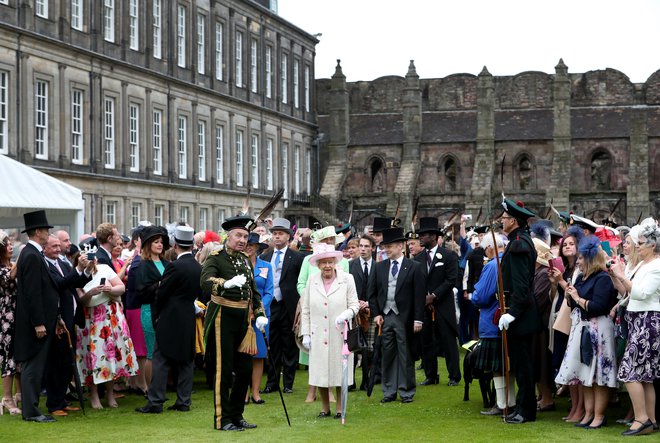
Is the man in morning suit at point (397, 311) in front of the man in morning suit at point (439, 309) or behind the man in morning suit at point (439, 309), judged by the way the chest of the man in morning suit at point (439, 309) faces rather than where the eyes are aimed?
in front

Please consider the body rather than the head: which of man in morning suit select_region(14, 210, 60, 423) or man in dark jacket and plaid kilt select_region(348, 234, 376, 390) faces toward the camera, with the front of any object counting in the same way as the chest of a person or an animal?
man in dark jacket and plaid kilt select_region(348, 234, 376, 390)

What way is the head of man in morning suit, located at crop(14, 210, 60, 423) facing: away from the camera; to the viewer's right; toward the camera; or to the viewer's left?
to the viewer's right

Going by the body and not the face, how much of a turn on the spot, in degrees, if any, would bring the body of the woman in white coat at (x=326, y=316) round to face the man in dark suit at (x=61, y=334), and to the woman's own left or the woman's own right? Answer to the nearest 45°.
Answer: approximately 90° to the woman's own right

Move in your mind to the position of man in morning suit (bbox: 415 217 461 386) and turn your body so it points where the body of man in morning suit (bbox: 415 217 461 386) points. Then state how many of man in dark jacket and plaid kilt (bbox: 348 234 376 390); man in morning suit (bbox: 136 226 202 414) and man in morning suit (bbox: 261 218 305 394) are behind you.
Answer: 0

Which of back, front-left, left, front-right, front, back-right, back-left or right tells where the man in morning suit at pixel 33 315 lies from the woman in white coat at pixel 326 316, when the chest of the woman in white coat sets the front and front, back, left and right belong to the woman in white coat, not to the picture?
right

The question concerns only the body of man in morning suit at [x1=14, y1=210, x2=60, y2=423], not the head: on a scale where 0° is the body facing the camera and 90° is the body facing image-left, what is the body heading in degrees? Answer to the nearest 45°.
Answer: approximately 270°

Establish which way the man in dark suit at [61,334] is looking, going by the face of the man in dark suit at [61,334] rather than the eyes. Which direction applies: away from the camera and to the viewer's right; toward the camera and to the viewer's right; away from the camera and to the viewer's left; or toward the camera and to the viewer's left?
toward the camera and to the viewer's right

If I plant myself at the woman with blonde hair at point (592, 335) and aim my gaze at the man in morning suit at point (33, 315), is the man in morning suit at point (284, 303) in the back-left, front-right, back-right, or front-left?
front-right

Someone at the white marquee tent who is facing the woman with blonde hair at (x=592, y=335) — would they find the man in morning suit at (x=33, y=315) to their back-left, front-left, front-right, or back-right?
front-right

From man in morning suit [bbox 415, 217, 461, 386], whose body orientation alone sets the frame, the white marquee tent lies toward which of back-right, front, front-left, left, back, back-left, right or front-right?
front-right

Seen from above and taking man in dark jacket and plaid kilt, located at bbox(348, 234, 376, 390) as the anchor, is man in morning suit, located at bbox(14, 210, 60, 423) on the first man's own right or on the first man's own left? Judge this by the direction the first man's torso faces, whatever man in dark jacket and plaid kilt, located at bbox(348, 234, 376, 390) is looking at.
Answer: on the first man's own right

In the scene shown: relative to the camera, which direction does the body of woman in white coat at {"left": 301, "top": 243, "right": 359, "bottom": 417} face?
toward the camera

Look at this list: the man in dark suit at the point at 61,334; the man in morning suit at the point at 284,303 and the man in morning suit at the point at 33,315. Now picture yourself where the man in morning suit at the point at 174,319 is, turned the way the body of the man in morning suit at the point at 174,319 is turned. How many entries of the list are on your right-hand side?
1

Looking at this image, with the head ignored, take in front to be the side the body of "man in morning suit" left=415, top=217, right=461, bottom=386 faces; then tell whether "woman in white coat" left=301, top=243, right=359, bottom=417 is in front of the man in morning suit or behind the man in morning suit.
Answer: in front

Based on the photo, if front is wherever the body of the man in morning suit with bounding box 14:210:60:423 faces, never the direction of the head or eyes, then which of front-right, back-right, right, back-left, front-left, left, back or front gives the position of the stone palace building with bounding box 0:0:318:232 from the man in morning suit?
left
